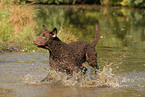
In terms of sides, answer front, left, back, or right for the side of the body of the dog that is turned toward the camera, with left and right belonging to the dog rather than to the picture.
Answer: left
